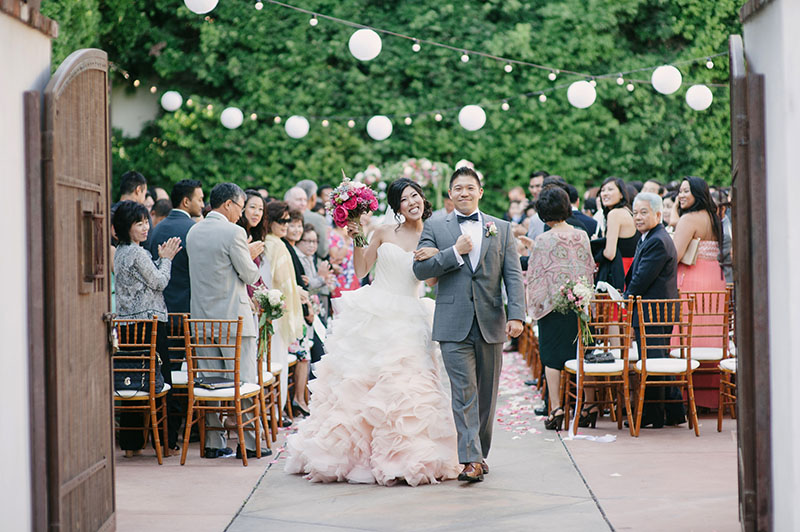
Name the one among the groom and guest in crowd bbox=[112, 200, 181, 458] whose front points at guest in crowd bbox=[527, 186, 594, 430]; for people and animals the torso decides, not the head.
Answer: guest in crowd bbox=[112, 200, 181, 458]

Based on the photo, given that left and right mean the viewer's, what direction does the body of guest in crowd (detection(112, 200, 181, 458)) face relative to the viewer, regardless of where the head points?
facing to the right of the viewer

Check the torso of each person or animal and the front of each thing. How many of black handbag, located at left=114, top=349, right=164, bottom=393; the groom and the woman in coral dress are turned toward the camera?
2

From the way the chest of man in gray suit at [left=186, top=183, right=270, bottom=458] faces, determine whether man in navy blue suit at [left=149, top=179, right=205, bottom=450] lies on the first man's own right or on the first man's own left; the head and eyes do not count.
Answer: on the first man's own left

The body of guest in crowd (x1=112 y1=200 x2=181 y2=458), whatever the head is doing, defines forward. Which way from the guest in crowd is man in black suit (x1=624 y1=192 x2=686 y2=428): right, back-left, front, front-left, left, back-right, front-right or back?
front

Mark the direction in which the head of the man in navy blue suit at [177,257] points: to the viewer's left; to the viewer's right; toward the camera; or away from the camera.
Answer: to the viewer's right

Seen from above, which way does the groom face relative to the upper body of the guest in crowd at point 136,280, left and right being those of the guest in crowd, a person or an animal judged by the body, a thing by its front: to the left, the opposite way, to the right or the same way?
to the right

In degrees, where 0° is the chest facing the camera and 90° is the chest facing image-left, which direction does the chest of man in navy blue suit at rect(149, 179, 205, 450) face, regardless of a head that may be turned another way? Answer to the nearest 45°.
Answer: approximately 225°

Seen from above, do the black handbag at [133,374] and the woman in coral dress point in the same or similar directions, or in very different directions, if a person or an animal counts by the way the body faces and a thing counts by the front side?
very different directions
